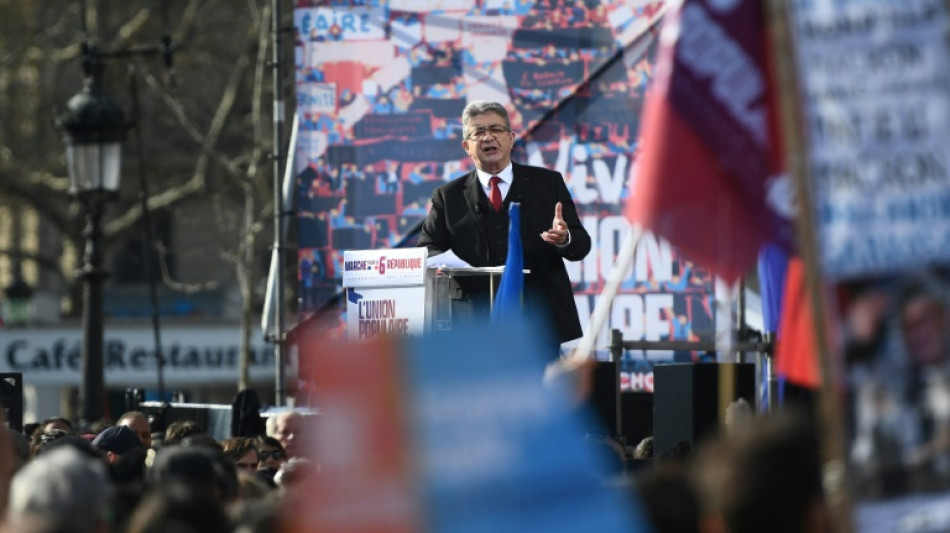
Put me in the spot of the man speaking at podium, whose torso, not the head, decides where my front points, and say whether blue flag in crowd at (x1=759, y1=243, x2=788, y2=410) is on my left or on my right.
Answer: on my left

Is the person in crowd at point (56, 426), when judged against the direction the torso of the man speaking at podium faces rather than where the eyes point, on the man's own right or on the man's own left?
on the man's own right

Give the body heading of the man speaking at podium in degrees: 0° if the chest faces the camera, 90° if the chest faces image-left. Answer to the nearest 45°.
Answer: approximately 0°

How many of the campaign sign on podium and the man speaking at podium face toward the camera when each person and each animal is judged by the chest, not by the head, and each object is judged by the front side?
2

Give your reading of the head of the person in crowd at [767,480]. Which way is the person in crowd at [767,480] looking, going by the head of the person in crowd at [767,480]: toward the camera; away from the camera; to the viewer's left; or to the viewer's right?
away from the camera

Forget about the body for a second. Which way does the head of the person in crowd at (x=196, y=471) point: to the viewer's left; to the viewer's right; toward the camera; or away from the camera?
away from the camera

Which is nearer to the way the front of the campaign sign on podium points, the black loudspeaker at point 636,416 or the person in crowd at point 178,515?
the person in crowd
